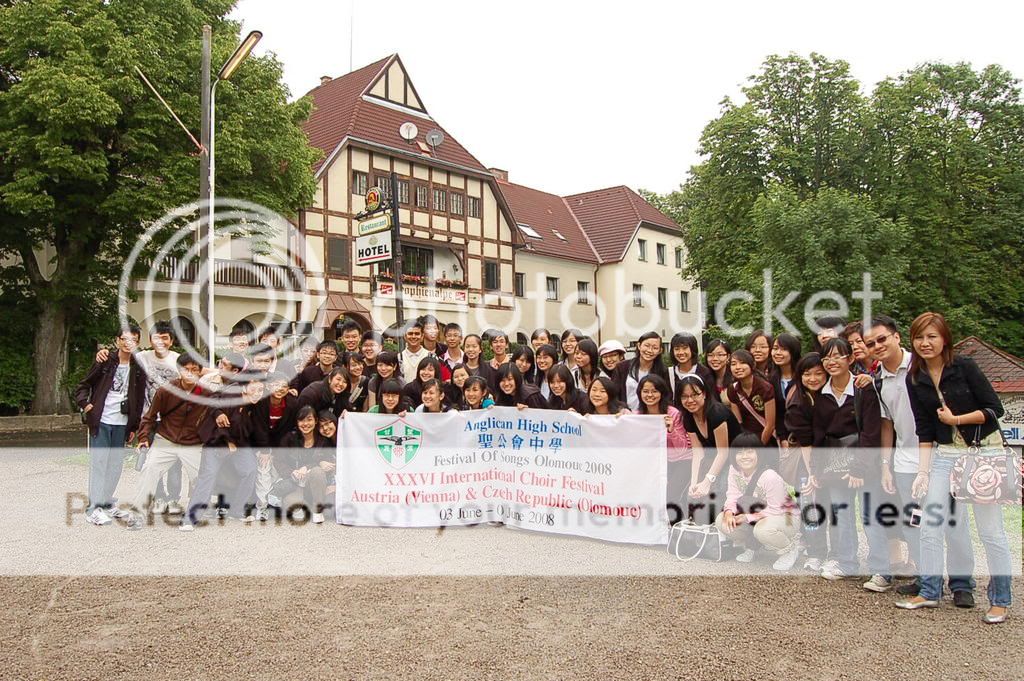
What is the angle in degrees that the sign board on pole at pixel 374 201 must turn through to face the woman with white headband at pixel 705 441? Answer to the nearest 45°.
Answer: approximately 45° to its left

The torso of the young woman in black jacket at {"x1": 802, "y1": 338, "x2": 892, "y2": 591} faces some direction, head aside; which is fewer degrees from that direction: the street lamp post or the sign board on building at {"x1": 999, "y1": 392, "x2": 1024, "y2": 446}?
the street lamp post

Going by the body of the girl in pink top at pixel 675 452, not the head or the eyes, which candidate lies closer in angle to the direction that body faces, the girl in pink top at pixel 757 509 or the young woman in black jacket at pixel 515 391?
the girl in pink top

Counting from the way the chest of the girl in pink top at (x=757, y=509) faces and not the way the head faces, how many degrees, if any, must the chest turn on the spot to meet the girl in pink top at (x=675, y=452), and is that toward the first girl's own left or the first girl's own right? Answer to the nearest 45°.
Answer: approximately 90° to the first girl's own right

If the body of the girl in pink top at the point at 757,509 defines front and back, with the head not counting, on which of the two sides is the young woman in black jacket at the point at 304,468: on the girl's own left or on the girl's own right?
on the girl's own right

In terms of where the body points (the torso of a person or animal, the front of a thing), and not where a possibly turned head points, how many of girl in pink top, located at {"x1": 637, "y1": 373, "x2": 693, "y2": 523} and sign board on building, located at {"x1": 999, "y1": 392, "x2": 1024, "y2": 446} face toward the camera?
2

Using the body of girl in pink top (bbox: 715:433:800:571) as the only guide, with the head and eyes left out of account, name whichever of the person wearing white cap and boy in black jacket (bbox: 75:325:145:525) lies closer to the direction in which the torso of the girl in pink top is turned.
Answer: the boy in black jacket

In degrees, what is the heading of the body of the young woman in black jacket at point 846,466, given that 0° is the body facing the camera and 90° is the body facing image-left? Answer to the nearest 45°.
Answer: approximately 45°
